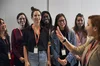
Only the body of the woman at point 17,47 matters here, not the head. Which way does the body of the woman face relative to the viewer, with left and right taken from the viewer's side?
facing the viewer and to the right of the viewer

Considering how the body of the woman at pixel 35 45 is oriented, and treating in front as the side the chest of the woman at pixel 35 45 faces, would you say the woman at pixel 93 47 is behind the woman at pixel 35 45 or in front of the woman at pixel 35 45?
in front

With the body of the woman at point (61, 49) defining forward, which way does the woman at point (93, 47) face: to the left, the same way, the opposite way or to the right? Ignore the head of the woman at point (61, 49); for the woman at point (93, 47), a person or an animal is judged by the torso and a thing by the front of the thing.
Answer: to the right

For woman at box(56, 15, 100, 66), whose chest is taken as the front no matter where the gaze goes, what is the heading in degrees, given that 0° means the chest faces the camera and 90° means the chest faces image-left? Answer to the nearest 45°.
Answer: approximately 90°

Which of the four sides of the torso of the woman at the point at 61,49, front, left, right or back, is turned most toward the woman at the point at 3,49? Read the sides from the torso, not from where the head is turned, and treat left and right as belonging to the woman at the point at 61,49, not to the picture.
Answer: right

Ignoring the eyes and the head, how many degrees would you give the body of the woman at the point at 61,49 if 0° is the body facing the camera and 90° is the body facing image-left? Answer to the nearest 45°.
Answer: approximately 0°

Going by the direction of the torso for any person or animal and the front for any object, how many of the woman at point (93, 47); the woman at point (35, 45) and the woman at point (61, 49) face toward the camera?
2

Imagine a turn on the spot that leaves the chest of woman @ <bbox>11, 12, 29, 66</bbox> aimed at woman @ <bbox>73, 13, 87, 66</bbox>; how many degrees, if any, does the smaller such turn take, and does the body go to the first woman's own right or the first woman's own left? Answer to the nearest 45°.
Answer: approximately 45° to the first woman's own left

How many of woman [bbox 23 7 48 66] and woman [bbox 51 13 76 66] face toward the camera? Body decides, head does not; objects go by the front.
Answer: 2

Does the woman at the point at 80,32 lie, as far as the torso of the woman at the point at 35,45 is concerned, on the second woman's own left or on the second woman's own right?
on the second woman's own left
